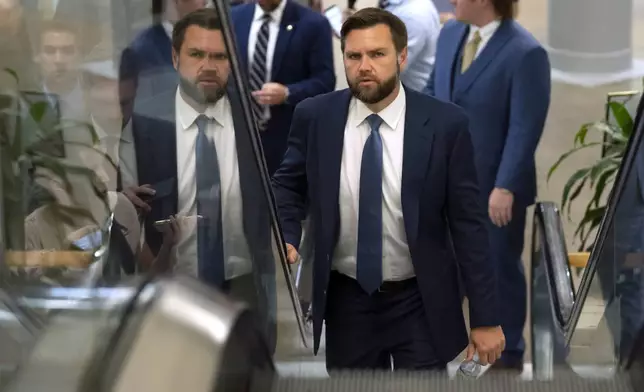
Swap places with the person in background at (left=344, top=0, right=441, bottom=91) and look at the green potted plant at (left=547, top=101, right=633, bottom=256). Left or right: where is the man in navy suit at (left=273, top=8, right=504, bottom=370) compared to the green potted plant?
right

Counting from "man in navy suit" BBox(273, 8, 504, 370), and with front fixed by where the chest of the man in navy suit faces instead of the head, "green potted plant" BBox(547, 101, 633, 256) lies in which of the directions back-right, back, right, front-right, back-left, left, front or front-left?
back-left

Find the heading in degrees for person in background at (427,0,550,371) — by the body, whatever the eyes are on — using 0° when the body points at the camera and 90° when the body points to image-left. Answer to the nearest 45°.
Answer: approximately 45°

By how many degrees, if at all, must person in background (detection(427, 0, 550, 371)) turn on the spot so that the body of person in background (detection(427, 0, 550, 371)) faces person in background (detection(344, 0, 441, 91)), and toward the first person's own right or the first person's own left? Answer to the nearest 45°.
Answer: approximately 90° to the first person's own right
